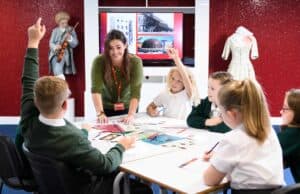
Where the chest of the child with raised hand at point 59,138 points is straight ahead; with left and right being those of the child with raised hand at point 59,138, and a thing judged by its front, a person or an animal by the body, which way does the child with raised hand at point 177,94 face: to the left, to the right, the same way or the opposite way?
the opposite way

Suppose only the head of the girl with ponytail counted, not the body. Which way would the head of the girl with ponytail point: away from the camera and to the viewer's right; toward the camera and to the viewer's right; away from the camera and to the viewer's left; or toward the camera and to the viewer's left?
away from the camera and to the viewer's left

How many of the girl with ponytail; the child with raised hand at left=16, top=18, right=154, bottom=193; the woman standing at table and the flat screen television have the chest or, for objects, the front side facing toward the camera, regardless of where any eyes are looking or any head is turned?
2

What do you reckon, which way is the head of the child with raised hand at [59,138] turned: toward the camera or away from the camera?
away from the camera

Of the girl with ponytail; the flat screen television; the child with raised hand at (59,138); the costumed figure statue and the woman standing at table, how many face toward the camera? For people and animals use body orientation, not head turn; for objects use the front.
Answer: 3

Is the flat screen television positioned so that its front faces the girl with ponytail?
yes
